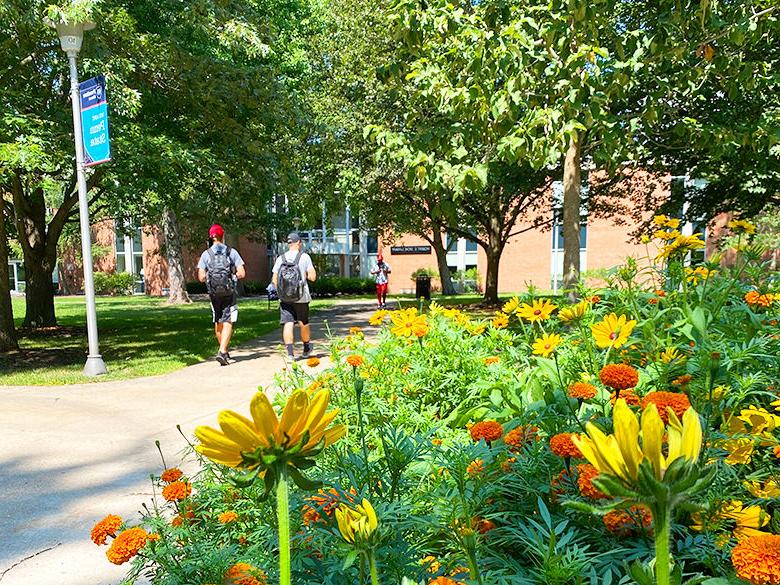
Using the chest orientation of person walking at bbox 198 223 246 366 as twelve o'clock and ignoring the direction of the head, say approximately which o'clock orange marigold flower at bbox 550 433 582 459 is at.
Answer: The orange marigold flower is roughly at 6 o'clock from the person walking.

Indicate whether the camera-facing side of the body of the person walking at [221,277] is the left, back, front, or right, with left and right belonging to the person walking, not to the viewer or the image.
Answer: back

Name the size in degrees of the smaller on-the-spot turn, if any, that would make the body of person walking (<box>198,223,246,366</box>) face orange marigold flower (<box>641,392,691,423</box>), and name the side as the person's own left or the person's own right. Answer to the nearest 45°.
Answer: approximately 180°

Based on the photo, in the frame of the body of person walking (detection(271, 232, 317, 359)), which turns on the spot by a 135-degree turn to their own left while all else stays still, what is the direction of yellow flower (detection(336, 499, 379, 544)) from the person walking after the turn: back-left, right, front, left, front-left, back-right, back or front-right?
front-left

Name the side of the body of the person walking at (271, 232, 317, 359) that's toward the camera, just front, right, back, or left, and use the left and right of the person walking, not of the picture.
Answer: back

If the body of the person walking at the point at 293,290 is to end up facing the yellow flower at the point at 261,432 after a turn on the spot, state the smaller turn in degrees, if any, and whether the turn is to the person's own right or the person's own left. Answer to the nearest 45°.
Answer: approximately 180°

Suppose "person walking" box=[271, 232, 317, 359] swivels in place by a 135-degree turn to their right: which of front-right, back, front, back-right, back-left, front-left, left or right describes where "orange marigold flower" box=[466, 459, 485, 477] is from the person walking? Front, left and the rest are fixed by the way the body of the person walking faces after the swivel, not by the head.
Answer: front-right

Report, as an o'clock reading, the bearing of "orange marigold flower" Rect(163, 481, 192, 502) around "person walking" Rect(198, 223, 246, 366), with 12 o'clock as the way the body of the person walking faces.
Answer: The orange marigold flower is roughly at 6 o'clock from the person walking.

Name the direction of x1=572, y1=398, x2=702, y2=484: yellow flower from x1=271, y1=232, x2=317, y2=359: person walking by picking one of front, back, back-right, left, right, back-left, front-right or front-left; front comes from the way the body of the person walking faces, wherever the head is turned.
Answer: back

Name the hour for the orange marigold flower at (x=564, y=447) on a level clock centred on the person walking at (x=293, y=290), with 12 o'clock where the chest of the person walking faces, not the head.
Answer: The orange marigold flower is roughly at 6 o'clock from the person walking.

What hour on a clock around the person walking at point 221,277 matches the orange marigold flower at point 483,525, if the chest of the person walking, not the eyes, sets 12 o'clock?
The orange marigold flower is roughly at 6 o'clock from the person walking.

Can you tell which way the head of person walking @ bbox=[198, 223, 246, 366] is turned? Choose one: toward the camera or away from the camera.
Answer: away from the camera

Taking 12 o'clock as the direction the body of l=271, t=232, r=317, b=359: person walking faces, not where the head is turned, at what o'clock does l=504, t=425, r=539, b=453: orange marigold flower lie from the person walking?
The orange marigold flower is roughly at 6 o'clock from the person walking.
